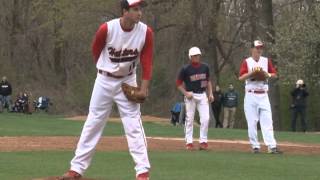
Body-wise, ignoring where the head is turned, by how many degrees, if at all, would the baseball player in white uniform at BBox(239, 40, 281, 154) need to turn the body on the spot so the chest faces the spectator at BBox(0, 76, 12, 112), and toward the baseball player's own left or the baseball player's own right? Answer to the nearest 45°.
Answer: approximately 135° to the baseball player's own right

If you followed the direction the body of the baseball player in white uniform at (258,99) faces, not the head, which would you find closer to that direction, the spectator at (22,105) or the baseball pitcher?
the baseball pitcher

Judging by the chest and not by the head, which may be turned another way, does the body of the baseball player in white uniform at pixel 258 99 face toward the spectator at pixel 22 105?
no

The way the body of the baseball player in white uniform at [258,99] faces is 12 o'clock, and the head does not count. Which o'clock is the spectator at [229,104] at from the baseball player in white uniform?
The spectator is roughly at 6 o'clock from the baseball player in white uniform.

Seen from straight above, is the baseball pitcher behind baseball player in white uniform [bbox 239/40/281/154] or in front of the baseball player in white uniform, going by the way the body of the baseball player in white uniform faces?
in front

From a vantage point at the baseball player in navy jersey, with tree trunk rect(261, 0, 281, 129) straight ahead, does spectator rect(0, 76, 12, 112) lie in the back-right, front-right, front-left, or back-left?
front-left

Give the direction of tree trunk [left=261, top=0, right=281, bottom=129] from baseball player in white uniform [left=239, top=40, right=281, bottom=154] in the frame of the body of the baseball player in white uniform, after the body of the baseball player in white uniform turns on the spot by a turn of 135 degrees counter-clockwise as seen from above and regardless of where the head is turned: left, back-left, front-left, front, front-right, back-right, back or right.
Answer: front-left

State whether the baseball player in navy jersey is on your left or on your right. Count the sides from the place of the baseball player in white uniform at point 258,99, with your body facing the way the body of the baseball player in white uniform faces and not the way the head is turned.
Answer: on your right

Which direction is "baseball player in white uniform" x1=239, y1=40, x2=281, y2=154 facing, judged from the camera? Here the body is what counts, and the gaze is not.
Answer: toward the camera

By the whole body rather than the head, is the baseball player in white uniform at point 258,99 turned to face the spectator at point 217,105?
no

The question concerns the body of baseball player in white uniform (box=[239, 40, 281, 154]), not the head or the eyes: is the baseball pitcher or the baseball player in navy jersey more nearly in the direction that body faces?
the baseball pitcher
